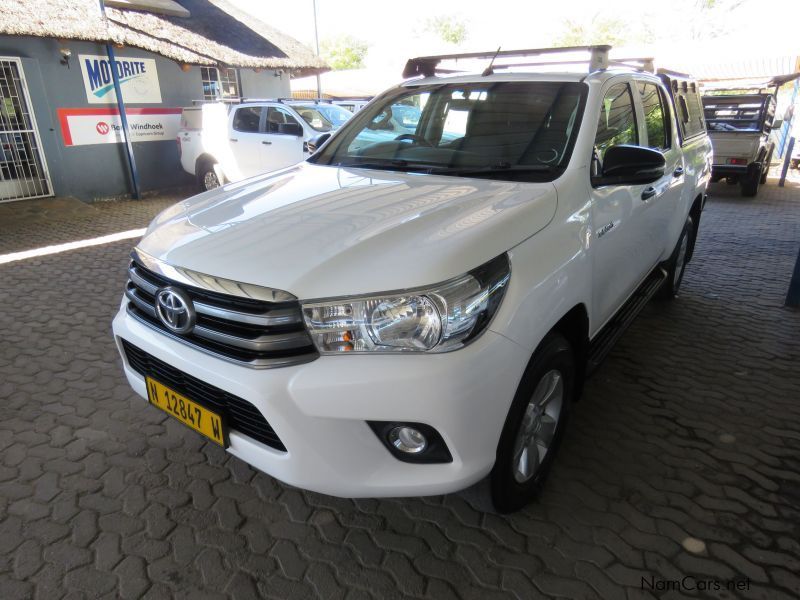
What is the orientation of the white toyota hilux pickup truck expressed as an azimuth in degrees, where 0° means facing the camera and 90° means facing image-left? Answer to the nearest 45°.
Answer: approximately 45°

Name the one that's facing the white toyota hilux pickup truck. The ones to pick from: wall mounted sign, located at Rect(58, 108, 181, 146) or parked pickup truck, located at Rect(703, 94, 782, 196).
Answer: the wall mounted sign

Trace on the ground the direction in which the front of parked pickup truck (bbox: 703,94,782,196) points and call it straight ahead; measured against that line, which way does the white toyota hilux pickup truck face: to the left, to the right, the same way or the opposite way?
the opposite way

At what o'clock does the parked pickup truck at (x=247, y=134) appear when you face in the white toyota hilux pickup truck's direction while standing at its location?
The parked pickup truck is roughly at 4 o'clock from the white toyota hilux pickup truck.

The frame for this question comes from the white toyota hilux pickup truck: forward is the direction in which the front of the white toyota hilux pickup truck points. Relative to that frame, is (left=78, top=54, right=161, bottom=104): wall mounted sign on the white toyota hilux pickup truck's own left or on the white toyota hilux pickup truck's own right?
on the white toyota hilux pickup truck's own right

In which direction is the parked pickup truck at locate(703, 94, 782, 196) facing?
away from the camera

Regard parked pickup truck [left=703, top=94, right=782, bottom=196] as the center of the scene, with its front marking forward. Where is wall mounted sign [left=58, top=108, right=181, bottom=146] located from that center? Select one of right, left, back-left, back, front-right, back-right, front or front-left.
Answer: back-left

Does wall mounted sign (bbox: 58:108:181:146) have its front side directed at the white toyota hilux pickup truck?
yes

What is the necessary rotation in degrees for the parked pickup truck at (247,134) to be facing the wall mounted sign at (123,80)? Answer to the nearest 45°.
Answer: approximately 180°

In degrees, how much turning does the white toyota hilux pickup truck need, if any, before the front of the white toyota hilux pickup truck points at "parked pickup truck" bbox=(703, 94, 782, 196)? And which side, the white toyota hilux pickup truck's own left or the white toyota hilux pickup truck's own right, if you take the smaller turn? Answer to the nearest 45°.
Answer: approximately 180°

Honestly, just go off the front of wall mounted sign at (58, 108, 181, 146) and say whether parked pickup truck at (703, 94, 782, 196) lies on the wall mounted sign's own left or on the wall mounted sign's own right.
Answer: on the wall mounted sign's own left

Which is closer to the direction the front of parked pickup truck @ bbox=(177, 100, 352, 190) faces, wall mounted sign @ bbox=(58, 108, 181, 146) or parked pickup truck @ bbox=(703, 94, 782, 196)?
the parked pickup truck

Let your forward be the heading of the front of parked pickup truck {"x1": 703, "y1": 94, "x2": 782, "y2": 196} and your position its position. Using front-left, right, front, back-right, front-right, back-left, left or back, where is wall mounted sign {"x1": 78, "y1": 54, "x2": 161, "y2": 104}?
back-left
